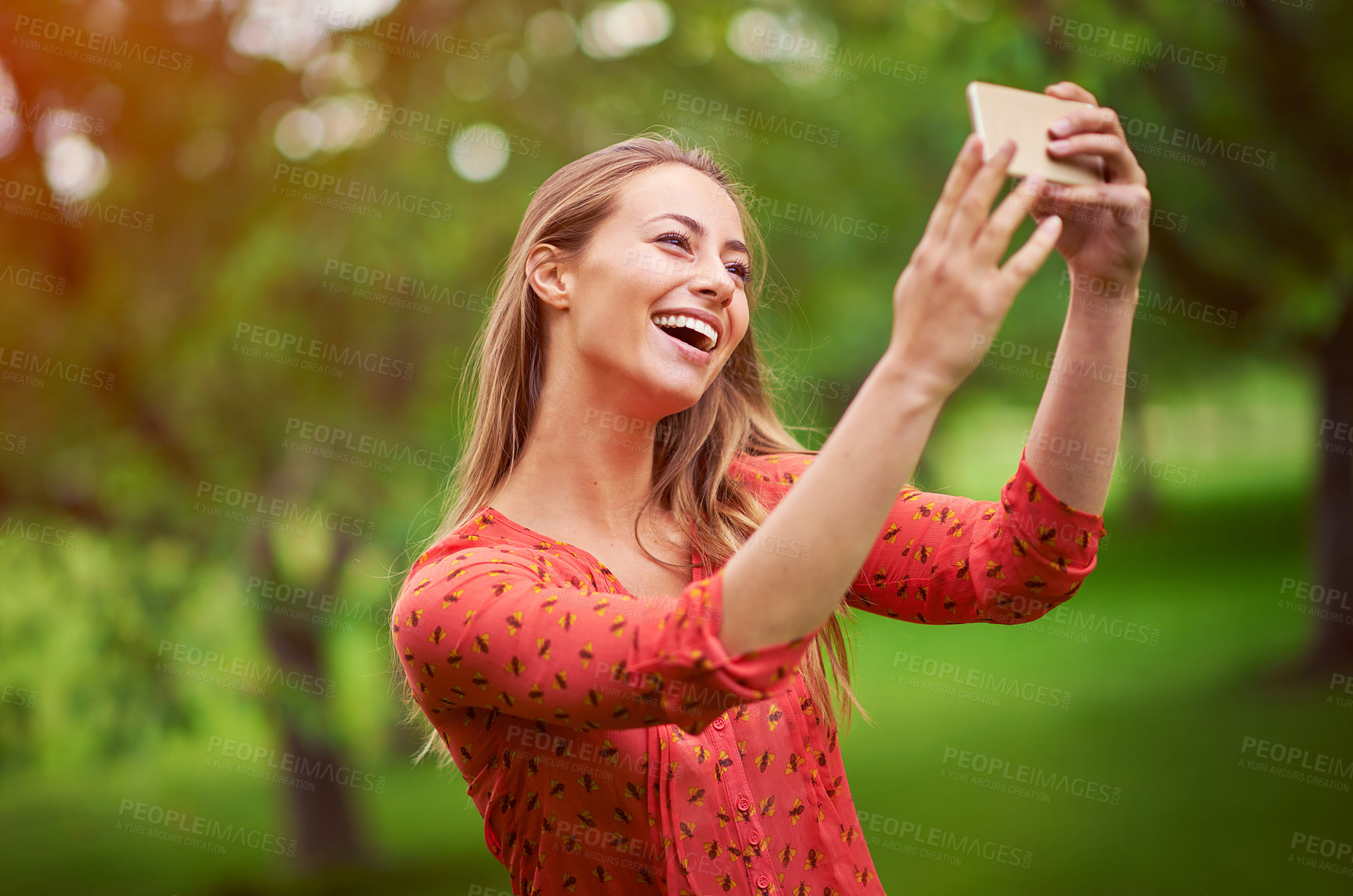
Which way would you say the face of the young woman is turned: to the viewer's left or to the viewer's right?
to the viewer's right

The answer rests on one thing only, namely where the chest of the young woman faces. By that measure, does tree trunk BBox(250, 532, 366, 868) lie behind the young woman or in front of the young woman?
behind

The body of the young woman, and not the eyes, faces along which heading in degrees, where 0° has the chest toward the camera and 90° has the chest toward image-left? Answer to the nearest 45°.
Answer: approximately 315°

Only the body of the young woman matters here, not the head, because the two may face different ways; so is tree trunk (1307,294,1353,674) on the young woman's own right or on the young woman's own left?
on the young woman's own left
